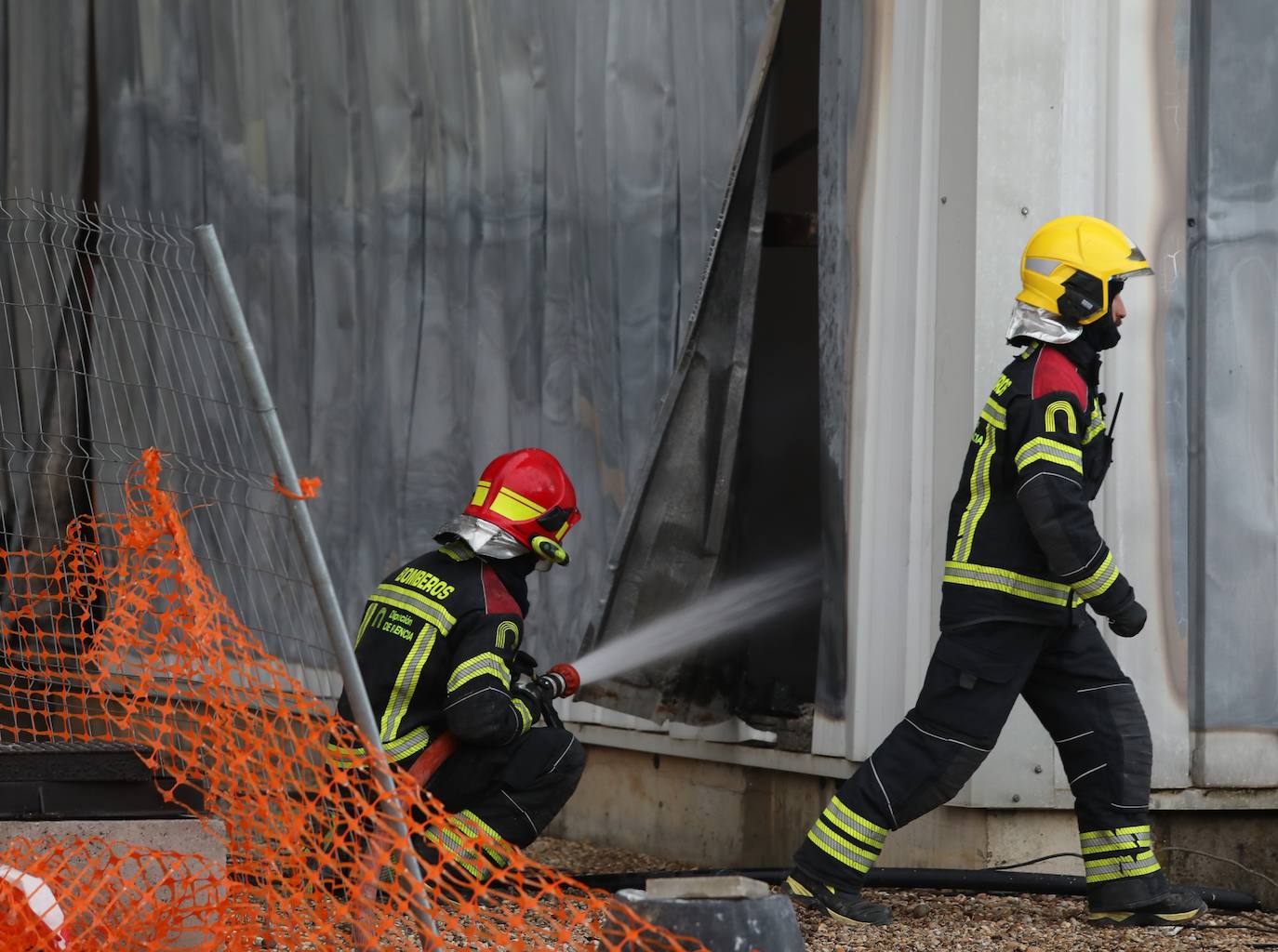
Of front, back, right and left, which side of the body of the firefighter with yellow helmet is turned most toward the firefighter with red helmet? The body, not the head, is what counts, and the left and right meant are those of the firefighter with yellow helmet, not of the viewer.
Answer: back

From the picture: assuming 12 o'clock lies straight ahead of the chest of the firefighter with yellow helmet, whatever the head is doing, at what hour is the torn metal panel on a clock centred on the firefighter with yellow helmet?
The torn metal panel is roughly at 7 o'clock from the firefighter with yellow helmet.

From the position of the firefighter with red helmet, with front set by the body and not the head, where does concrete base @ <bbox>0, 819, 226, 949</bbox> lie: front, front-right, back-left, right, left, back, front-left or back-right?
back

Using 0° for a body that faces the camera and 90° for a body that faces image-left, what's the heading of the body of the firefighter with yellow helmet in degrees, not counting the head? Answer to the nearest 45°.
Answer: approximately 270°

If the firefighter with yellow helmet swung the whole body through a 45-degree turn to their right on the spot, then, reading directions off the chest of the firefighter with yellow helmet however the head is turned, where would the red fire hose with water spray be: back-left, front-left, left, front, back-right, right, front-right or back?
back

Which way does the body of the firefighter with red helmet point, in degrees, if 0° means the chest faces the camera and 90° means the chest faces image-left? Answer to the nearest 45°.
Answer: approximately 225°

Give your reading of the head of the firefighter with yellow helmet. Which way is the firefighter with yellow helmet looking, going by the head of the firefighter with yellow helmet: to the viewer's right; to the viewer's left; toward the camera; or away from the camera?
to the viewer's right

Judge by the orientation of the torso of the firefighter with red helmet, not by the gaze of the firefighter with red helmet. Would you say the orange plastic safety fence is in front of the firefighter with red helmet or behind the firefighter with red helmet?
behind

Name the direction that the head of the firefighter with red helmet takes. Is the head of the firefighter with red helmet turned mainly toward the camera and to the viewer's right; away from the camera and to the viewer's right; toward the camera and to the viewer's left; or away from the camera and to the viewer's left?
away from the camera and to the viewer's right

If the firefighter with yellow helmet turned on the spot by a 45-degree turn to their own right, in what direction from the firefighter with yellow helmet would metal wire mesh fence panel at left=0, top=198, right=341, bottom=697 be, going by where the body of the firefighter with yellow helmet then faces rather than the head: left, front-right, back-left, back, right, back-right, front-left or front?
back

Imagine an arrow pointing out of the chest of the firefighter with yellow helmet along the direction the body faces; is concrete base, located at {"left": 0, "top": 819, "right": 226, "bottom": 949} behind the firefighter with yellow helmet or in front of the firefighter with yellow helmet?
behind
